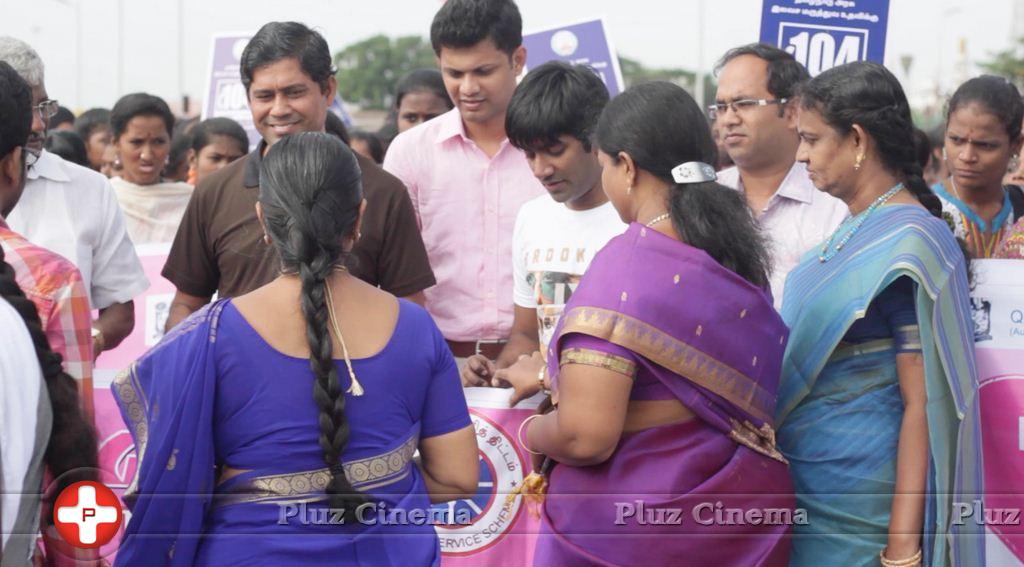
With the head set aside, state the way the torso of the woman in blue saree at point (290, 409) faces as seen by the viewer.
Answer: away from the camera

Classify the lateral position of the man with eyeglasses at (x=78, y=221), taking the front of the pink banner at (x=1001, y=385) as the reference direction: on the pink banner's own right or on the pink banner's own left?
on the pink banner's own right

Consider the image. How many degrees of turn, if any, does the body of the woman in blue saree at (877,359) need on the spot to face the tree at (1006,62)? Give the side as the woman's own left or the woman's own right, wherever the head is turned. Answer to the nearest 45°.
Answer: approximately 90° to the woman's own right

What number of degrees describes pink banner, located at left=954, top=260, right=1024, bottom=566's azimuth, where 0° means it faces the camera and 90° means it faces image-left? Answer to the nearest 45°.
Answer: approximately 0°

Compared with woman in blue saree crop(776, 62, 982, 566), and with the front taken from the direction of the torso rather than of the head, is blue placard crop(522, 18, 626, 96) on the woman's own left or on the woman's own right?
on the woman's own right

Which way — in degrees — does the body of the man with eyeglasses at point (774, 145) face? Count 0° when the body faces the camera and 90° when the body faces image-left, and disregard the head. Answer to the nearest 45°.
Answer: approximately 45°

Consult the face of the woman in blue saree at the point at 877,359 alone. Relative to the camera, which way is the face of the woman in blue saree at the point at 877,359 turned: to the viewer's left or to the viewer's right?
to the viewer's left

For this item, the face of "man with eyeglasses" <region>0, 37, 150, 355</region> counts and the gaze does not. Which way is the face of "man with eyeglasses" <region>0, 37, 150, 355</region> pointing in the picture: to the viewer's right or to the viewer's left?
to the viewer's right

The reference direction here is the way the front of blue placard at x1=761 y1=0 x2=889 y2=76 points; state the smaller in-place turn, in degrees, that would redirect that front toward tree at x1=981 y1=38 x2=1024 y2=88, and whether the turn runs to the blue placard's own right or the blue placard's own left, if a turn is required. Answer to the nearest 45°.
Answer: approximately 180°
